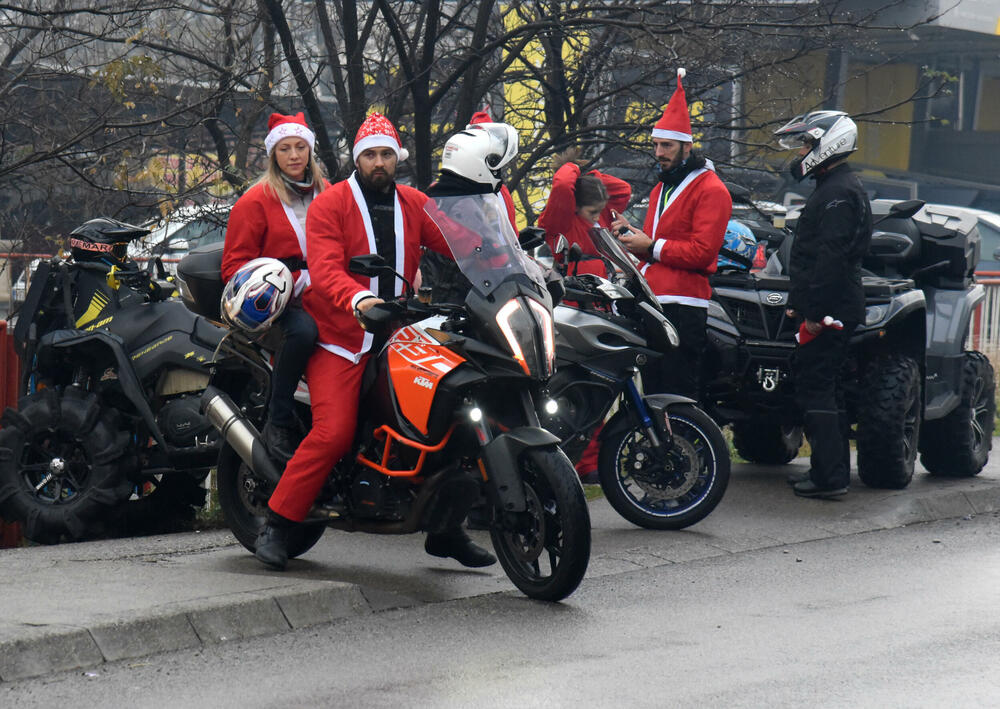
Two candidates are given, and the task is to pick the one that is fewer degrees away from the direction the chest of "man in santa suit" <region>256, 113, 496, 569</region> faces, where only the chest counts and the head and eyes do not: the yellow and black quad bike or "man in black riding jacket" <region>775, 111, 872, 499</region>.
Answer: the man in black riding jacket

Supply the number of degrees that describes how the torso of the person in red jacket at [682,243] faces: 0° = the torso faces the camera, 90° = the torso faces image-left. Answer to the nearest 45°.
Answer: approximately 45°

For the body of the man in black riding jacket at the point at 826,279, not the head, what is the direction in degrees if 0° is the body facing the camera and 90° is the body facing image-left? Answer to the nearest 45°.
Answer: approximately 90°

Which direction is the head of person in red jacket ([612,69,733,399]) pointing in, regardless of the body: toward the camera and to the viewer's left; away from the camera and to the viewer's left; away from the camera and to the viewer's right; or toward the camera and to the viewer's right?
toward the camera and to the viewer's left

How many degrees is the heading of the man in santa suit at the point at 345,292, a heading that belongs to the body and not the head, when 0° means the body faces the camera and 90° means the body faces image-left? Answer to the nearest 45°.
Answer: approximately 315°

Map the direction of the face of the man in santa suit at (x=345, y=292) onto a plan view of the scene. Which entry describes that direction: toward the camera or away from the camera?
toward the camera

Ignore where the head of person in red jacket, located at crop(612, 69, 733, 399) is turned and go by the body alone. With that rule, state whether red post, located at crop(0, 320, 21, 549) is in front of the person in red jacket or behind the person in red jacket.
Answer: in front

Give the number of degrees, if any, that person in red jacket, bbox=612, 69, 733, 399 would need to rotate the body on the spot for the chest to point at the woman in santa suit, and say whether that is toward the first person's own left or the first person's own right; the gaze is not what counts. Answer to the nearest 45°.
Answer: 0° — they already face them

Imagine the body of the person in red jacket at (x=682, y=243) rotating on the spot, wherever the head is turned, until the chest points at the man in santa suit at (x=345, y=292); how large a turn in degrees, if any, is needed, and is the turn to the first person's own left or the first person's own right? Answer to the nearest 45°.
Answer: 0° — they already face them

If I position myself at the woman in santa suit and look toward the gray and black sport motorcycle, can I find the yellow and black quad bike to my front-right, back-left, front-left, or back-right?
back-left

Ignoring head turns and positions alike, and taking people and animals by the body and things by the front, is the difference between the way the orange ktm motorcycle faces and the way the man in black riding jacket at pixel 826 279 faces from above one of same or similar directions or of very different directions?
very different directions

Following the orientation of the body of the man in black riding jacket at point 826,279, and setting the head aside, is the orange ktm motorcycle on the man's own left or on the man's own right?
on the man's own left

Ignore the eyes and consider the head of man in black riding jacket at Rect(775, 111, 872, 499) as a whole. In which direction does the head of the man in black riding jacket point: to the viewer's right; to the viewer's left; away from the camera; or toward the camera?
to the viewer's left

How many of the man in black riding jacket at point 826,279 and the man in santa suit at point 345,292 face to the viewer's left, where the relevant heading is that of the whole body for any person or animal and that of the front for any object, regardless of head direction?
1

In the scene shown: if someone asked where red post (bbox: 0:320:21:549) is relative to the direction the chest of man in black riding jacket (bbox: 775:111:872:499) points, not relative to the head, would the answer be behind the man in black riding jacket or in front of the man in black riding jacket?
in front
